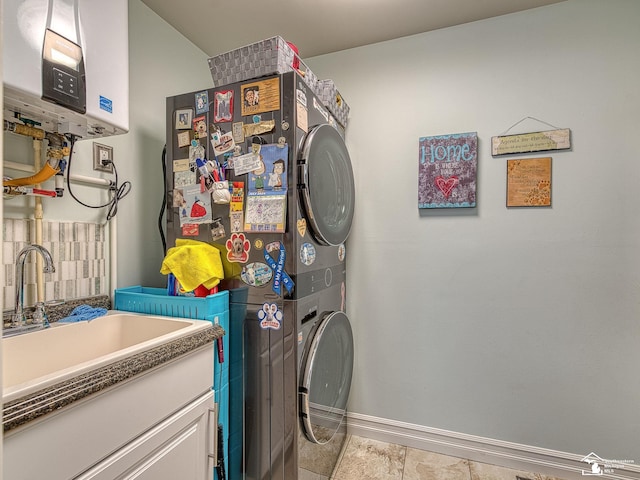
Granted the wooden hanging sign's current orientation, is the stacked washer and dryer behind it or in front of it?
in front

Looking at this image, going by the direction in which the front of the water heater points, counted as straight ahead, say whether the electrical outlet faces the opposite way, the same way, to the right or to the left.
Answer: the same way

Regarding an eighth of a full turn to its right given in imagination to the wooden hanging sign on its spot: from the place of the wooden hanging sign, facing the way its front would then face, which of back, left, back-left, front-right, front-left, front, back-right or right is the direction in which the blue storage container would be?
front

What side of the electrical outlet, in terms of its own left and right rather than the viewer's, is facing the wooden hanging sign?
front

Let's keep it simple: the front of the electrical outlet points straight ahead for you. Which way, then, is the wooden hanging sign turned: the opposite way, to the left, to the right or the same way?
to the right

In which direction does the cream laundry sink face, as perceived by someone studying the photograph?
facing the viewer and to the right of the viewer

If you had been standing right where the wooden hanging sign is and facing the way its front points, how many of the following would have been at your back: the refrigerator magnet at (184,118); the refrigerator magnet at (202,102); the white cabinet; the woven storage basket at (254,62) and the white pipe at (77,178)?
0

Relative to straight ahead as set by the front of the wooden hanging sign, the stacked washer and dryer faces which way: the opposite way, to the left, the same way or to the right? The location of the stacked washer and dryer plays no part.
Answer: to the left

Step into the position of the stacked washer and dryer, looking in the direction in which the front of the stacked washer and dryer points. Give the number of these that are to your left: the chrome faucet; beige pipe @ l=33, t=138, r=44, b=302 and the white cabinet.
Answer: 0

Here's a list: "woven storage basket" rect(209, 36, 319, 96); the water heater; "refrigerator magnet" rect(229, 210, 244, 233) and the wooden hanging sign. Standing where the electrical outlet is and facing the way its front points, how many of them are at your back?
0

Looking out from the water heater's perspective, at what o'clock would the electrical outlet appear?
The electrical outlet is roughly at 8 o'clock from the water heater.

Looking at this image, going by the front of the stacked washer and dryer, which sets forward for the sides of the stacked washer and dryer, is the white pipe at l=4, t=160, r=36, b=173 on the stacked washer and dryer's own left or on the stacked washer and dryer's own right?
on the stacked washer and dryer's own right

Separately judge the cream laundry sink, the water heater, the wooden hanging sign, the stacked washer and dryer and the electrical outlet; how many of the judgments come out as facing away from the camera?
0

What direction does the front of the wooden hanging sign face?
toward the camera

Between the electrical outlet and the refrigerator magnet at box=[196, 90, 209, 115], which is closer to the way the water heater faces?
the refrigerator magnet

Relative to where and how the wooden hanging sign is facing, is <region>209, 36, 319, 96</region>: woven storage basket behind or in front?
in front

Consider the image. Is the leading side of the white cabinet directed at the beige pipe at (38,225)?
no
